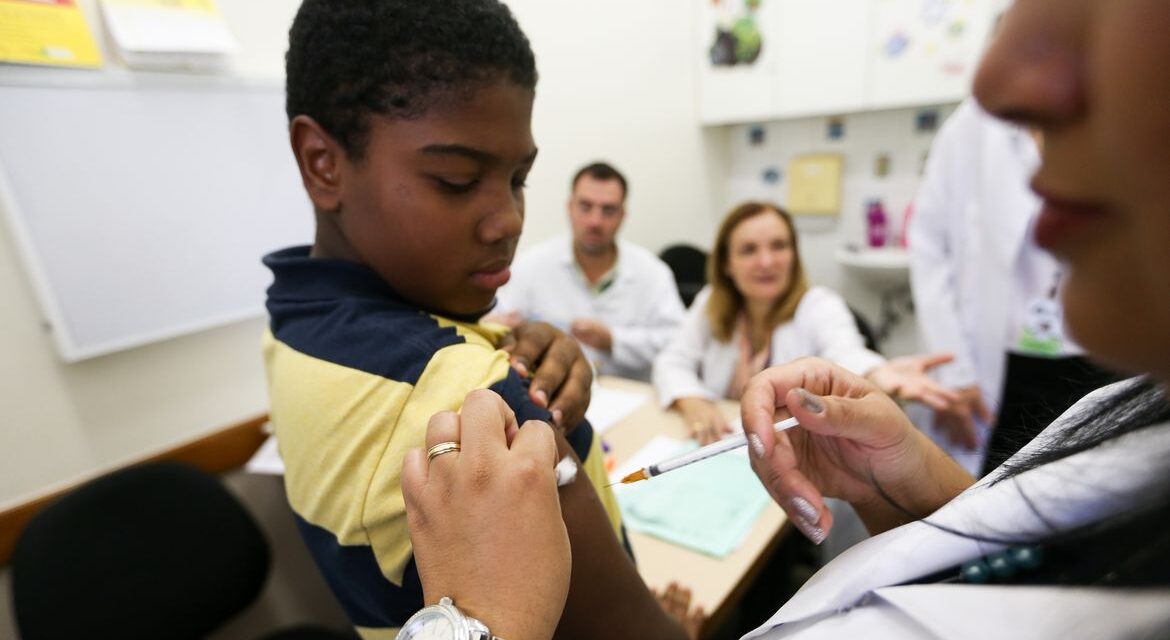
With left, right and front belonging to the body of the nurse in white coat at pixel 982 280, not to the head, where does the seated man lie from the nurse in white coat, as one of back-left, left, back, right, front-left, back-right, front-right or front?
back-right

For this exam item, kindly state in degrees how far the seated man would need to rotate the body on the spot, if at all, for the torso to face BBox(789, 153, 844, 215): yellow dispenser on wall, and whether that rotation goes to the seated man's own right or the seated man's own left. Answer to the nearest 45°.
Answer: approximately 135° to the seated man's own left

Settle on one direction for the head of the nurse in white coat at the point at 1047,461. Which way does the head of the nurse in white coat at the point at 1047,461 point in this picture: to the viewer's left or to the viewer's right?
to the viewer's left

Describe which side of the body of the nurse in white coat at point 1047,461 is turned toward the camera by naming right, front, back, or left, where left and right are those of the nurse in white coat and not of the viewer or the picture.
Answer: left

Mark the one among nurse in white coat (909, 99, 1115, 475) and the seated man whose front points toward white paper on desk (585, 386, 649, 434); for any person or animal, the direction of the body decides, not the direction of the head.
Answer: the seated man

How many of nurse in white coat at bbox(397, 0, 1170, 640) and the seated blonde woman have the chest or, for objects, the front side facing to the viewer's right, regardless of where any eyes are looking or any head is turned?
0

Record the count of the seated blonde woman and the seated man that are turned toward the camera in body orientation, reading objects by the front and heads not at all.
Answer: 2

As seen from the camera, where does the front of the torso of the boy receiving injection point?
to the viewer's right

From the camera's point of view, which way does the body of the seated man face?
toward the camera

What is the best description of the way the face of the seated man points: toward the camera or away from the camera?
toward the camera

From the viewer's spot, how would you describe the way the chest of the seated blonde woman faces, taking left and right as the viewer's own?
facing the viewer

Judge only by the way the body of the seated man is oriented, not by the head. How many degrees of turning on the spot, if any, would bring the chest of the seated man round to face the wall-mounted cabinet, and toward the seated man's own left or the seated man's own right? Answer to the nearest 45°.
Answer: approximately 135° to the seated man's own left
